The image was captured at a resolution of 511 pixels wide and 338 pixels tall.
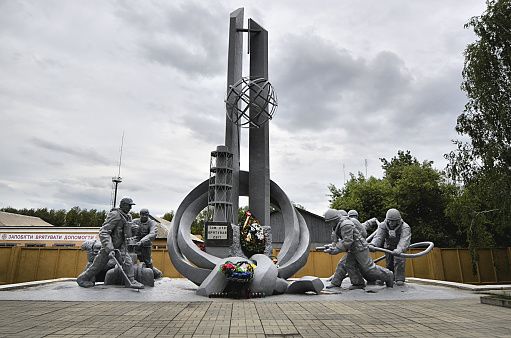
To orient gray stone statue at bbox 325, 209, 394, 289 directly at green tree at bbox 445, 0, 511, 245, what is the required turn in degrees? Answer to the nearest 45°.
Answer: approximately 135° to its right

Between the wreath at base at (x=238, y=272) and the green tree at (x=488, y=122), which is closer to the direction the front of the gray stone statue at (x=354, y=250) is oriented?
the wreath at base

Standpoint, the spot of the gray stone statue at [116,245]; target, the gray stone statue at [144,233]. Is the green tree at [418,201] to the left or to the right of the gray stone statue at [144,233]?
right

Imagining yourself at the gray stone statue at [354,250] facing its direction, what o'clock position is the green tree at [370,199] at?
The green tree is roughly at 3 o'clock from the gray stone statue.

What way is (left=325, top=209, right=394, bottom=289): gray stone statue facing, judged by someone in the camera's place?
facing to the left of the viewer

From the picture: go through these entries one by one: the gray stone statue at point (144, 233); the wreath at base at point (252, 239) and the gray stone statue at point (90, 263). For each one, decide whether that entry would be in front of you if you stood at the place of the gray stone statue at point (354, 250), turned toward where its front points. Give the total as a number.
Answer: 3

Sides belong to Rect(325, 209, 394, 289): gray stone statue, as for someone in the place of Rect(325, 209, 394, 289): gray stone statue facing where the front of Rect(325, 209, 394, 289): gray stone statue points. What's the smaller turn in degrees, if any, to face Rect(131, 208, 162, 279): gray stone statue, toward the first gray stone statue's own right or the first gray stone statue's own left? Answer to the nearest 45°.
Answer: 0° — it already faces it

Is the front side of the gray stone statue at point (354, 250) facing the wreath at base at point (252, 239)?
yes
